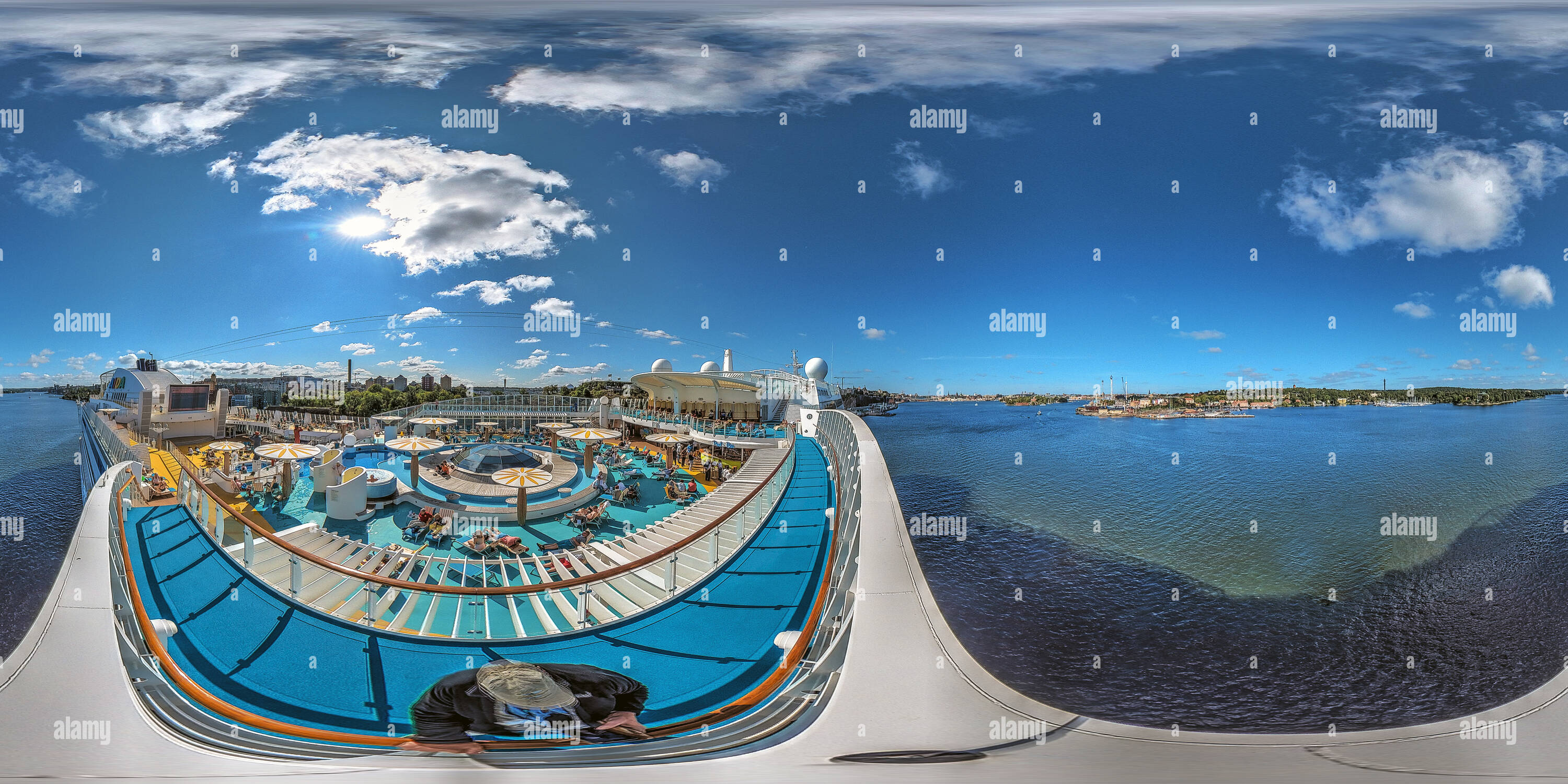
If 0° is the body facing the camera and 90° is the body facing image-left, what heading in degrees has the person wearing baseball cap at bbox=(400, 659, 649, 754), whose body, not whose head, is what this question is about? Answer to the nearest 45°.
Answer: approximately 0°

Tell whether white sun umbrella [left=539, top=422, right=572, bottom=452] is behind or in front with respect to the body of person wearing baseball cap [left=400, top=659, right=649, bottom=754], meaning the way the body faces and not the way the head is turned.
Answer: behind

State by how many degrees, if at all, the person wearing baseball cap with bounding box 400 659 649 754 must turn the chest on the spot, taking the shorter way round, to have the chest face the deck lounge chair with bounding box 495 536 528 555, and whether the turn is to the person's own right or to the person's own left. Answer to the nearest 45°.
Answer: approximately 180°

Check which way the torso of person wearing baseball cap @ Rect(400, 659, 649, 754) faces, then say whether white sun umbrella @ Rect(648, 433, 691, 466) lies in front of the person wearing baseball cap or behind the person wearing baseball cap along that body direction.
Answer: behind

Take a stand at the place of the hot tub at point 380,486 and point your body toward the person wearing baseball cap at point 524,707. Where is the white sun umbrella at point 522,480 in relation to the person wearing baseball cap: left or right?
left

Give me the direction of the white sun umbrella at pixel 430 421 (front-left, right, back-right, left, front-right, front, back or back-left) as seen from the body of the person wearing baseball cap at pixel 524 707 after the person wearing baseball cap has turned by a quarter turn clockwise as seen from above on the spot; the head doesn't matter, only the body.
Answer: right

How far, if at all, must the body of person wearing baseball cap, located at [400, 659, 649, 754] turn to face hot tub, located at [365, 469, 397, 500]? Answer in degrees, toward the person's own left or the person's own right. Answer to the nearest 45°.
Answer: approximately 180°
